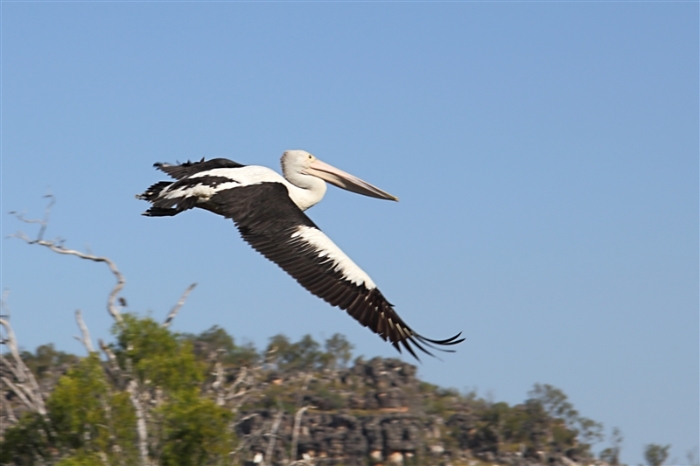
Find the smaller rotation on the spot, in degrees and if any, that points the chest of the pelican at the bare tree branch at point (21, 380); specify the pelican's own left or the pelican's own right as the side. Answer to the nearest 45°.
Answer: approximately 135° to the pelican's own left

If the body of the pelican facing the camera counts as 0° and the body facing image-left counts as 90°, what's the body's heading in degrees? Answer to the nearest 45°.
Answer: approximately 270°
